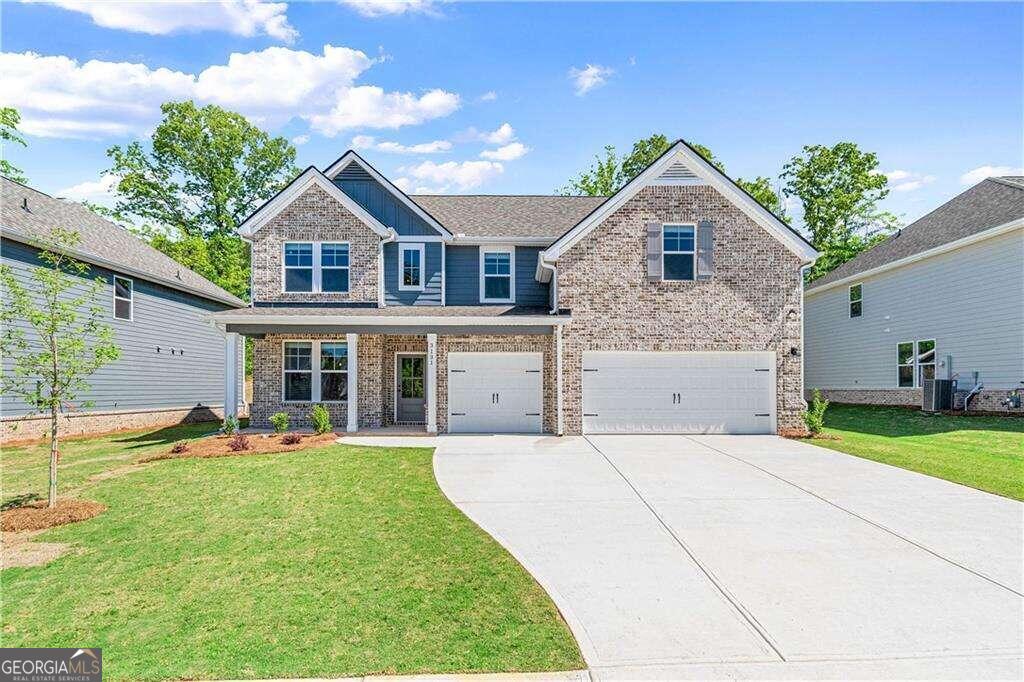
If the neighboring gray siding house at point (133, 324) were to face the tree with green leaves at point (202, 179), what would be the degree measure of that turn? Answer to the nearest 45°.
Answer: approximately 135° to its right

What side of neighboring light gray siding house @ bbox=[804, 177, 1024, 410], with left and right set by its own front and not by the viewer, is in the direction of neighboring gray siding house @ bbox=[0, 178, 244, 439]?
right

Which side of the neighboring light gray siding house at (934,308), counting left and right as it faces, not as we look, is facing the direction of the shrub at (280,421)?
right

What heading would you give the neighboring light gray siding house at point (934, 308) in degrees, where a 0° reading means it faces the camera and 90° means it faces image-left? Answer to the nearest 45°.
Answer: approximately 315°

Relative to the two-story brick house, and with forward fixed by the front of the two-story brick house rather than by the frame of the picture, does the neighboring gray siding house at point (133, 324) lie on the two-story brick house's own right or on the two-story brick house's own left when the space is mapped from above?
on the two-story brick house's own right

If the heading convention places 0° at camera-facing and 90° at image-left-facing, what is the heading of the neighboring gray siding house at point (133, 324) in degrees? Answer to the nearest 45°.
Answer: approximately 45°

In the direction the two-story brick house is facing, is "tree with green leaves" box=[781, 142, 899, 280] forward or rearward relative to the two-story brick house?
rearward

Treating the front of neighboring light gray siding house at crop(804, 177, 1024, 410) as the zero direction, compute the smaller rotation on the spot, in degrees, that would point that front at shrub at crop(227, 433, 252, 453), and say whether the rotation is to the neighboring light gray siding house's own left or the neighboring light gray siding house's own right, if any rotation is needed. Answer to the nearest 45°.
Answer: approximately 90° to the neighboring light gray siding house's own right

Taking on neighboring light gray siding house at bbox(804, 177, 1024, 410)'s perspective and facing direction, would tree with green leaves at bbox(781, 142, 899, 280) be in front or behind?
behind

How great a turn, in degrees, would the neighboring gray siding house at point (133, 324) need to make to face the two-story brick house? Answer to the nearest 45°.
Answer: approximately 90° to its left
